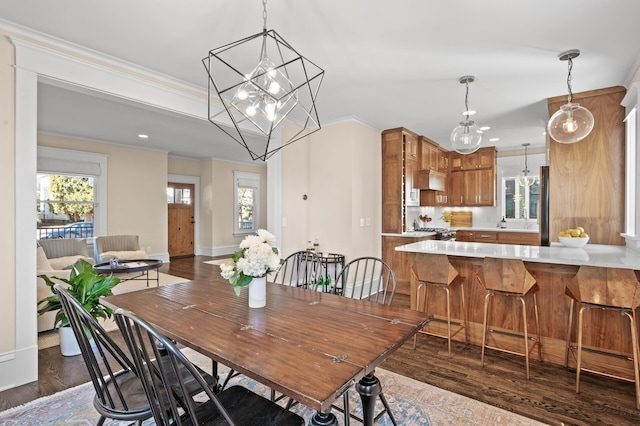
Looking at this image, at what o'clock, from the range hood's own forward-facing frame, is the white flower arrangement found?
The white flower arrangement is roughly at 2 o'clock from the range hood.

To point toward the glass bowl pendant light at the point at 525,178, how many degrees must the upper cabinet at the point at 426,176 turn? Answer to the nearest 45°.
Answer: approximately 90° to its left

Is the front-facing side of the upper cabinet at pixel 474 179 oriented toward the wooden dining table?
yes

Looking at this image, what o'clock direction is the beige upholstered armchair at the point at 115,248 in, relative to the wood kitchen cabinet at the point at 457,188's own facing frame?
The beige upholstered armchair is roughly at 2 o'clock from the wood kitchen cabinet.

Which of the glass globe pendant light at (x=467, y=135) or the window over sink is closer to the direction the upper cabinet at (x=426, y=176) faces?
the glass globe pendant light

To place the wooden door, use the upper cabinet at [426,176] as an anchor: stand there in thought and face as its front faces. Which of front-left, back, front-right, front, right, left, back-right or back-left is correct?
back-right

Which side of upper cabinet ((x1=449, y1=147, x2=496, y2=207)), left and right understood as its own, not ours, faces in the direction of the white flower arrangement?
front

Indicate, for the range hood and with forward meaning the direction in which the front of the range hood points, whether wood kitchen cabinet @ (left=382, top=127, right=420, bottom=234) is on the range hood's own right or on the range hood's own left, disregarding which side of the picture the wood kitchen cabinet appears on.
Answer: on the range hood's own right

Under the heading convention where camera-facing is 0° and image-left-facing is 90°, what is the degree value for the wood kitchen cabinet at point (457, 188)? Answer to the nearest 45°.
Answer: approximately 0°

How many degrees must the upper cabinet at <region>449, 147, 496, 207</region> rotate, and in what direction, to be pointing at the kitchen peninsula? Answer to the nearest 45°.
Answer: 0° — it already faces it

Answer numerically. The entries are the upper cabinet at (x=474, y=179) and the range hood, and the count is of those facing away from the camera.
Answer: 0
